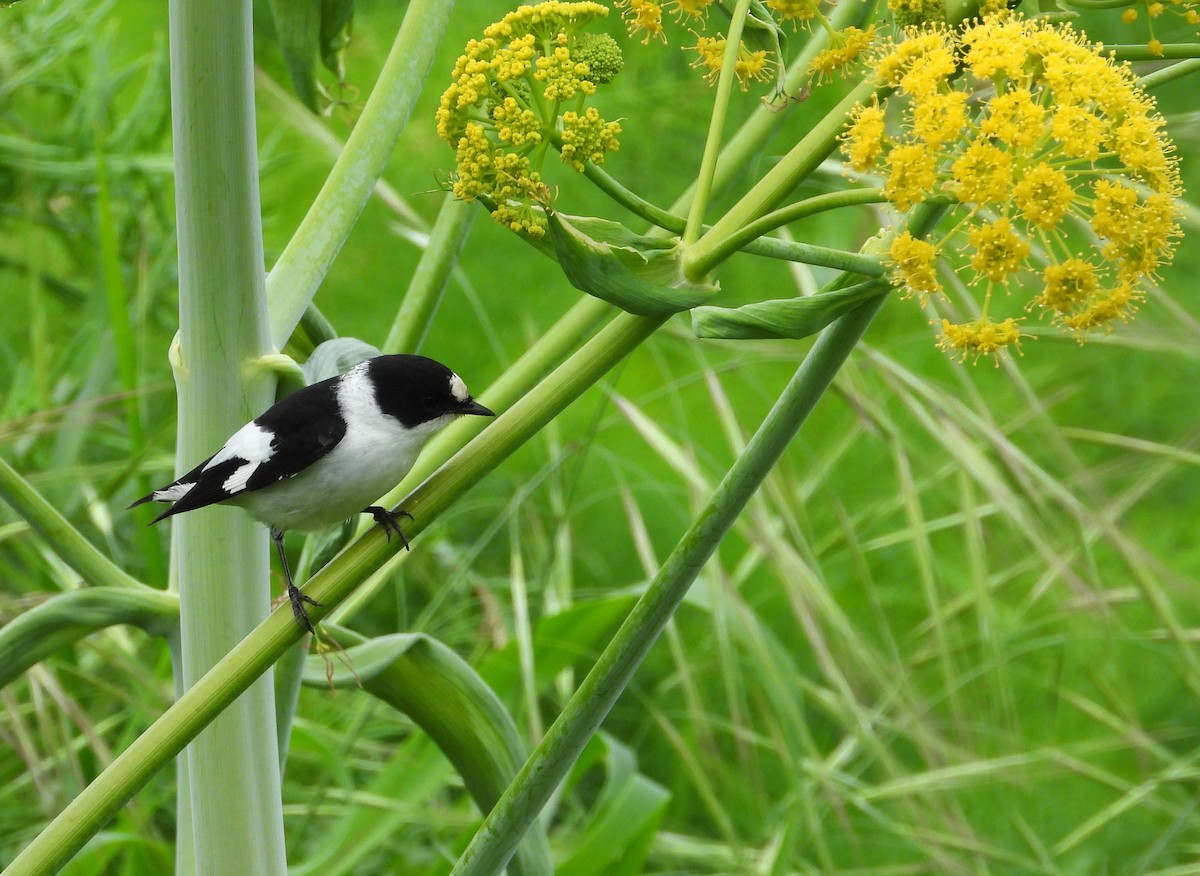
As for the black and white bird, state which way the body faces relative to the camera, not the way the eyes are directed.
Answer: to the viewer's right
